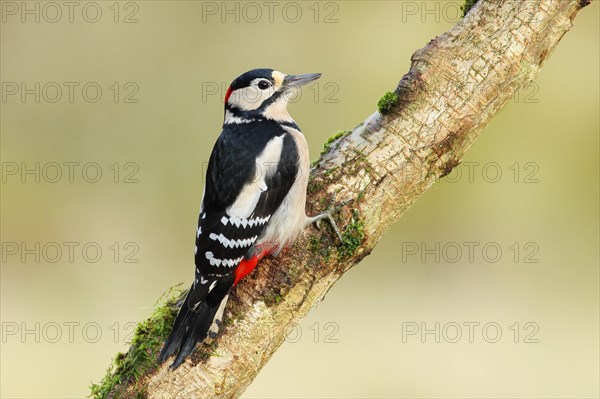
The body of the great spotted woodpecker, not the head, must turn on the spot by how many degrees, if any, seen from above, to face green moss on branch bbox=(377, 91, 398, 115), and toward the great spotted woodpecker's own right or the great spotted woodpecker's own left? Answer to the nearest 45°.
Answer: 0° — it already faces it

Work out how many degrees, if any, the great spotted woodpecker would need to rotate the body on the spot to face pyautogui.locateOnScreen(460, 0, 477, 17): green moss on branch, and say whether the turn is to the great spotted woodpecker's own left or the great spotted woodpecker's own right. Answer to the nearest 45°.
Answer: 0° — it already faces it

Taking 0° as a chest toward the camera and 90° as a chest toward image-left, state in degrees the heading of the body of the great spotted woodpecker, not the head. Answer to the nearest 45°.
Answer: approximately 270°
